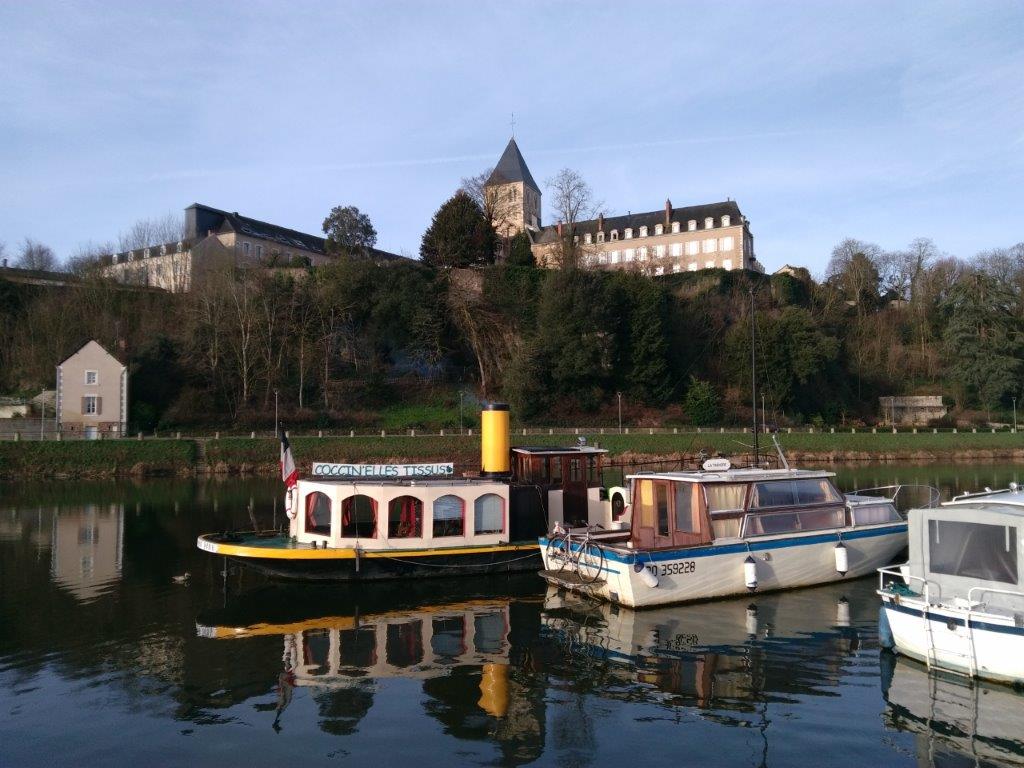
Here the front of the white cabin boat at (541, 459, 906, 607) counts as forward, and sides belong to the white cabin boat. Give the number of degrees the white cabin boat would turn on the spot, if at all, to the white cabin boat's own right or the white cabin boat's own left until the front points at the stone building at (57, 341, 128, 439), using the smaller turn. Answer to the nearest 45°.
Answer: approximately 90° to the white cabin boat's own left

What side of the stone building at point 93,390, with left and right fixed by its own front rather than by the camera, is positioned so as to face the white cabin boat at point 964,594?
front

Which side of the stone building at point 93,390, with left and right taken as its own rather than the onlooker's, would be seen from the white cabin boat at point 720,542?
front

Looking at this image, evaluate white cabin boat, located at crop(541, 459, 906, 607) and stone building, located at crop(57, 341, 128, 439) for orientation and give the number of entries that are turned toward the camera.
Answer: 1

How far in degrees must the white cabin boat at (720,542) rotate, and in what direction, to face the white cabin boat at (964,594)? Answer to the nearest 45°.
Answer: approximately 90° to its right

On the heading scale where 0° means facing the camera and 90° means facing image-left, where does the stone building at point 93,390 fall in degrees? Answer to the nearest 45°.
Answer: approximately 0°

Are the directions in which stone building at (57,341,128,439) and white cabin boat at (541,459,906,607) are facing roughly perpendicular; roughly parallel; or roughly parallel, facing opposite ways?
roughly perpendicular
